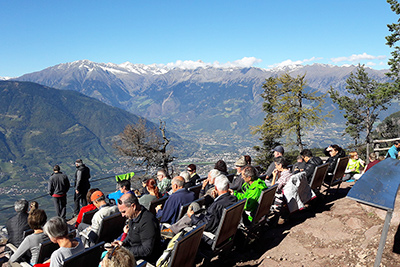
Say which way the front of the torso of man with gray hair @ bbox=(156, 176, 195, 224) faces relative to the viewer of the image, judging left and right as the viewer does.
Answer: facing away from the viewer and to the left of the viewer

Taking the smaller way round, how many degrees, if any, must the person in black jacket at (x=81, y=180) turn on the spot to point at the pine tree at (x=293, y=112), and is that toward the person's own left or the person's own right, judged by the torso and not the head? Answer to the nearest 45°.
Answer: approximately 90° to the person's own right

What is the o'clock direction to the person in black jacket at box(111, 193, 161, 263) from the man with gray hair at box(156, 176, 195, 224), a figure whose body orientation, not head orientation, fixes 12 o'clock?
The person in black jacket is roughly at 8 o'clock from the man with gray hair.

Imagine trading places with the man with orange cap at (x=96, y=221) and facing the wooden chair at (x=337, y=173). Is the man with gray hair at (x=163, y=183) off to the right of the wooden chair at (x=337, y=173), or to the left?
left

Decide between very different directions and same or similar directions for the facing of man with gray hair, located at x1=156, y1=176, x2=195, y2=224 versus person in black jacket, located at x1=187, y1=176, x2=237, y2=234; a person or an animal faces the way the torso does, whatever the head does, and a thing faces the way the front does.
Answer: same or similar directions

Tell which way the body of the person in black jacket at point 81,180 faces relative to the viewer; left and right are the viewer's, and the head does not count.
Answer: facing away from the viewer and to the left of the viewer

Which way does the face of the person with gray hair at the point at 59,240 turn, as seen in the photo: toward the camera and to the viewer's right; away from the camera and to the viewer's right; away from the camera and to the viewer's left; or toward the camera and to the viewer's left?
away from the camera and to the viewer's left

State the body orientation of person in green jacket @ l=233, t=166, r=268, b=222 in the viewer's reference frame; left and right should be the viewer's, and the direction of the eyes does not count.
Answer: facing to the left of the viewer

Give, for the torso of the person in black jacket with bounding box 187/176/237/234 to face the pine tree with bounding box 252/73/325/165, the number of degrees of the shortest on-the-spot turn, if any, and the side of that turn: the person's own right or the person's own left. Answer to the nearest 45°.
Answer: approximately 45° to the person's own right

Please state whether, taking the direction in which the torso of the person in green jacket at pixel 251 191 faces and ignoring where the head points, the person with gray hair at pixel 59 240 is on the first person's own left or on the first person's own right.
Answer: on the first person's own left

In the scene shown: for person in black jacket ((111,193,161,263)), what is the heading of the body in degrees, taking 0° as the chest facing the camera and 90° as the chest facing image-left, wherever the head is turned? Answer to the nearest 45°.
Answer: approximately 90°

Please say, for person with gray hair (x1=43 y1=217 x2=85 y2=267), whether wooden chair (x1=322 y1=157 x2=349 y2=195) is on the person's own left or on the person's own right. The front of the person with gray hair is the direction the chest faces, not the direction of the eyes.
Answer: on the person's own right

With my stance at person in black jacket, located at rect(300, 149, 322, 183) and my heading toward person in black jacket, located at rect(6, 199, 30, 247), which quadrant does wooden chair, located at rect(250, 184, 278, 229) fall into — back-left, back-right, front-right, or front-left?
front-left
